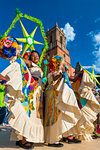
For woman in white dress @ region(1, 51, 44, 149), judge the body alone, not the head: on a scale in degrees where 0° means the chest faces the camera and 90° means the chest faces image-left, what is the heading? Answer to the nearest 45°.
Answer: approximately 315°
